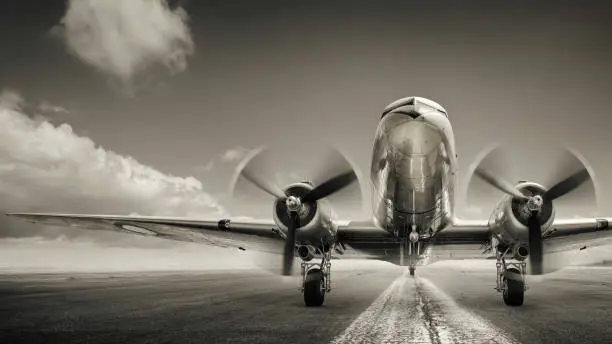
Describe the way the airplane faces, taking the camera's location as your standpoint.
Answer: facing the viewer
